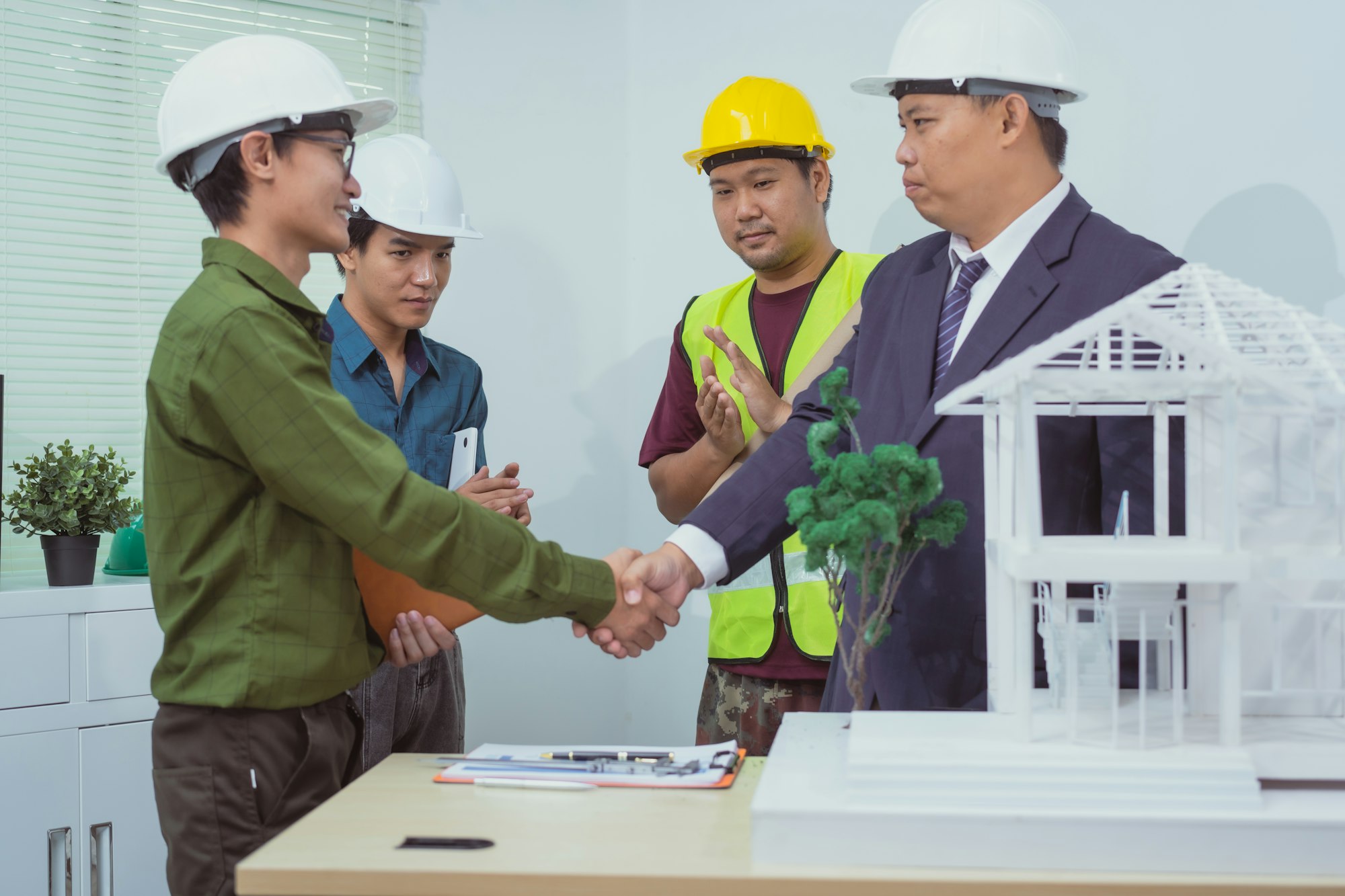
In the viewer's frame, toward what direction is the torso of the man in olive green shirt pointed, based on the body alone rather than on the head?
to the viewer's right

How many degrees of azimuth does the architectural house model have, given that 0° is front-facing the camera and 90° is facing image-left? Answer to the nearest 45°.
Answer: approximately 0°

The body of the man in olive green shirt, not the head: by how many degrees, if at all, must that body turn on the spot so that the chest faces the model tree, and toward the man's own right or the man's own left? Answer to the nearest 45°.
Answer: approximately 45° to the man's own right

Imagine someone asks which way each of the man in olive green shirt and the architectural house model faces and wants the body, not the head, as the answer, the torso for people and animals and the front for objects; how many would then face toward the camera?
1

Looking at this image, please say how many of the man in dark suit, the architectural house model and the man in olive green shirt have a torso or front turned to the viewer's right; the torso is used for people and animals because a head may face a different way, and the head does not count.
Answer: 1

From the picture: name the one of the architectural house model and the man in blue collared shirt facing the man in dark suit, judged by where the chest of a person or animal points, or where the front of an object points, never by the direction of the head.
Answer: the man in blue collared shirt

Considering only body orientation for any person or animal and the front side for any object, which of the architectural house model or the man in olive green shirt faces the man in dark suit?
the man in olive green shirt

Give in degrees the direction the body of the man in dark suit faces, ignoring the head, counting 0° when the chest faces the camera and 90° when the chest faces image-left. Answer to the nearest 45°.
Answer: approximately 45°

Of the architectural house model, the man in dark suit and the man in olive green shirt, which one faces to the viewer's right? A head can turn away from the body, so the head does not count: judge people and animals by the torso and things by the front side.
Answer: the man in olive green shirt

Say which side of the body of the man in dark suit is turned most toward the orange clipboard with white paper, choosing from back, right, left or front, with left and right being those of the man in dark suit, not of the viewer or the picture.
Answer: front
